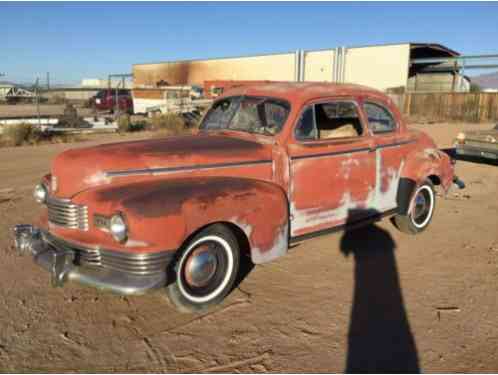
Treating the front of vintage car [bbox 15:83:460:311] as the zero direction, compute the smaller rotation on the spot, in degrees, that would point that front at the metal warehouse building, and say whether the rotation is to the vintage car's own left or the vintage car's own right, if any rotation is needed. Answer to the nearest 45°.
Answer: approximately 135° to the vintage car's own right

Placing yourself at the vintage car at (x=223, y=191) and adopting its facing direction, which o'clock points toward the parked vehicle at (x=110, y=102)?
The parked vehicle is roughly at 4 o'clock from the vintage car.

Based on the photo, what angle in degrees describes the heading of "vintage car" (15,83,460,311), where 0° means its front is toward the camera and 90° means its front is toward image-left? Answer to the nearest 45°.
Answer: approximately 45°

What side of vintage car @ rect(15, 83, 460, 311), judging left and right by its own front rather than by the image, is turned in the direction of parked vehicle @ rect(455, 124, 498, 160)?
back

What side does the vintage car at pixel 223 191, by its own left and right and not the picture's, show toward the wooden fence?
back
